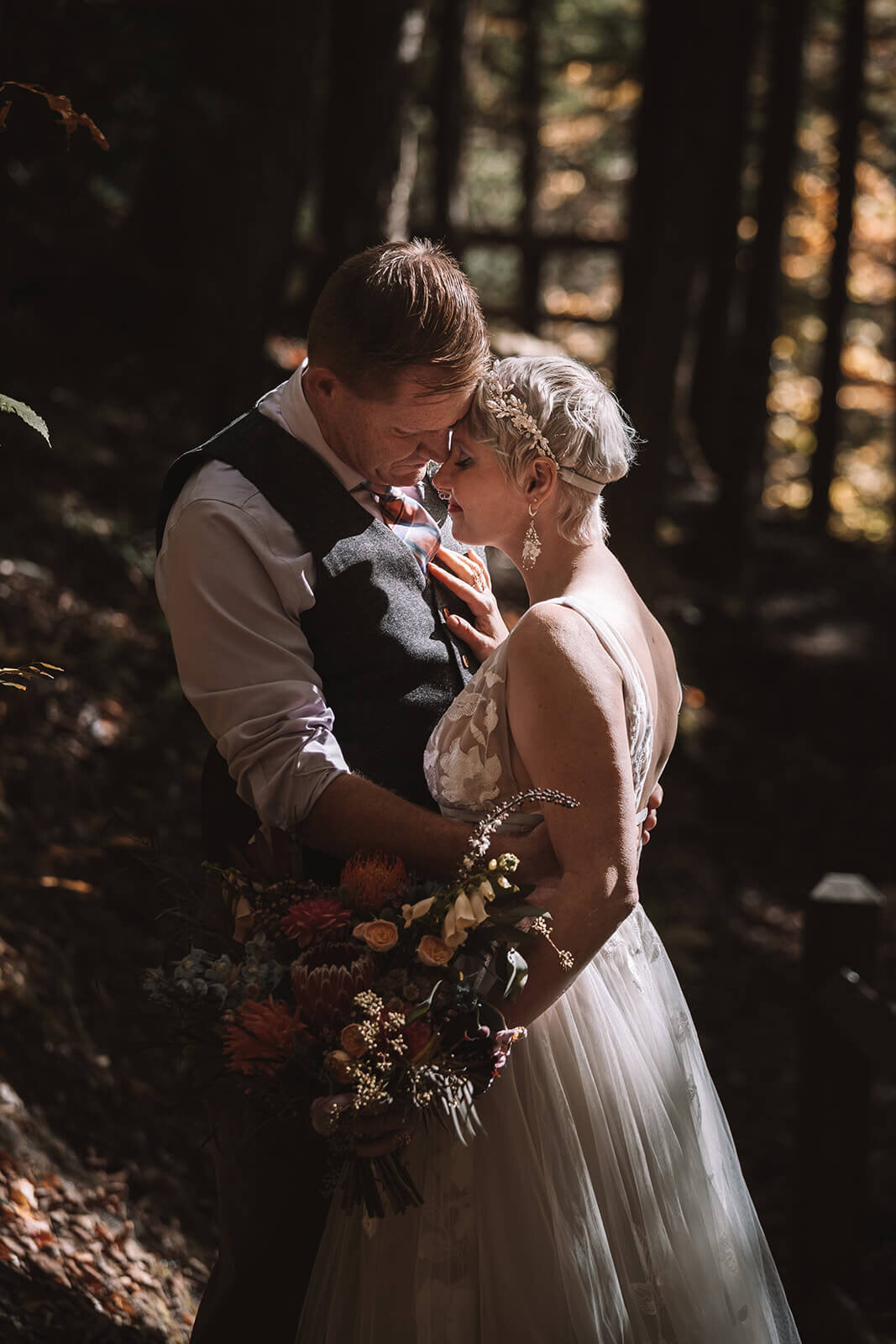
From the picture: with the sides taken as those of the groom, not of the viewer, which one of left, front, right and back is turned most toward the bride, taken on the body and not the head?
front

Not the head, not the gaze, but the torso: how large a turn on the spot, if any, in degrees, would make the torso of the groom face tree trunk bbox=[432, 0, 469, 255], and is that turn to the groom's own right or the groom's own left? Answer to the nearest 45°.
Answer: approximately 135° to the groom's own left

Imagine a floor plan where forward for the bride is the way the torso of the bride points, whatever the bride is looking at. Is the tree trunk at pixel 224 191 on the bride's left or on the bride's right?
on the bride's right

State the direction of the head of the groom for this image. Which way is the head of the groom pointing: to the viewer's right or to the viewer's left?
to the viewer's right

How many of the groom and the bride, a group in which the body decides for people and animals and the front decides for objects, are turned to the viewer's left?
1

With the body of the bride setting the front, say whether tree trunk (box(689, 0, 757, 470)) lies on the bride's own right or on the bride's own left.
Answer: on the bride's own right

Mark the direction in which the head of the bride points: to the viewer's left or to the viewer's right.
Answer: to the viewer's left

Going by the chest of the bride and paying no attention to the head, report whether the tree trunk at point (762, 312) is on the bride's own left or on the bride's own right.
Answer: on the bride's own right

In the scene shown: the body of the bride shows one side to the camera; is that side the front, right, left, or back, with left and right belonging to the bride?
left

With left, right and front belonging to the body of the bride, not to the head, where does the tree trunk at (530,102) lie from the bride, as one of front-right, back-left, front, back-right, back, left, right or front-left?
right

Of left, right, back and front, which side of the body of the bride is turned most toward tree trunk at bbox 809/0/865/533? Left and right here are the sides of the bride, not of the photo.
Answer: right

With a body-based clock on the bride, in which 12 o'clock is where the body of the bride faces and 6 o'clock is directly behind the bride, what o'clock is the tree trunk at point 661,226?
The tree trunk is roughly at 3 o'clock from the bride.
